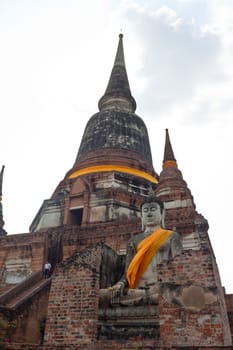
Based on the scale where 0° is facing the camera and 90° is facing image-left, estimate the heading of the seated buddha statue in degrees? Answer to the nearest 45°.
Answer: approximately 45°
